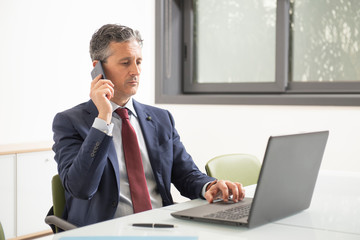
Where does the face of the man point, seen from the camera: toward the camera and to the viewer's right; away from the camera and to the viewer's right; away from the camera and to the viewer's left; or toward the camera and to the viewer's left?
toward the camera and to the viewer's right

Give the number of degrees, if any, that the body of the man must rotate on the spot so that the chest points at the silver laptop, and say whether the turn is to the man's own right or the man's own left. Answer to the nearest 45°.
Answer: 0° — they already face it

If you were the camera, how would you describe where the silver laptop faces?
facing away from the viewer and to the left of the viewer

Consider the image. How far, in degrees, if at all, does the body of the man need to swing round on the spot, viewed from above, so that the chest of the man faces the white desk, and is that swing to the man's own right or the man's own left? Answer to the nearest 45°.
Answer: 0° — they already face it

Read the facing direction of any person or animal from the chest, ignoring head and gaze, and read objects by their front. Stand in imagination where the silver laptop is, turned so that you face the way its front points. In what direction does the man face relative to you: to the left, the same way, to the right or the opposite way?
the opposite way

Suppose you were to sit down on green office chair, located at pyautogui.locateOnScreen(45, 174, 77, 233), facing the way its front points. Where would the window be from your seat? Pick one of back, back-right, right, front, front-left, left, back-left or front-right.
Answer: left

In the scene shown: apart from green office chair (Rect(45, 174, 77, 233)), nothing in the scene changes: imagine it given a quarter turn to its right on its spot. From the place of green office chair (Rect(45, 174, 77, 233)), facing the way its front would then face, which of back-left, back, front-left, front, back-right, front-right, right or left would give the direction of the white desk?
left

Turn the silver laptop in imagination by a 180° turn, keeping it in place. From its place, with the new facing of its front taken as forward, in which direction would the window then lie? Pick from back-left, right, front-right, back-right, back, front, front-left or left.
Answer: back-left

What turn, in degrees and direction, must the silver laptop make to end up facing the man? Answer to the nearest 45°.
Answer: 0° — it already faces them

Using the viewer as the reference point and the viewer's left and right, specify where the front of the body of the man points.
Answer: facing the viewer and to the right of the viewer

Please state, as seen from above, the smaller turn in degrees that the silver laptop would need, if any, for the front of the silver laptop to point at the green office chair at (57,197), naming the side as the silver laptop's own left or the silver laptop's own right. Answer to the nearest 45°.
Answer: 0° — it already faces it
